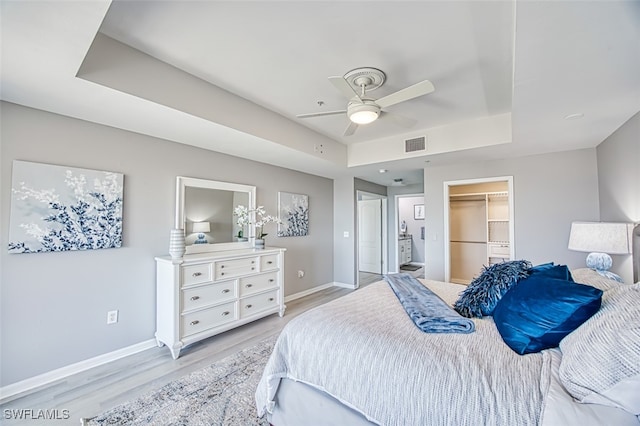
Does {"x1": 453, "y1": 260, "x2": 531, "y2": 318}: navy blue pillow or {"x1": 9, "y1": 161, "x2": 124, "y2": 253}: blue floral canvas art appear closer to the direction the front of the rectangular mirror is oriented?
the navy blue pillow

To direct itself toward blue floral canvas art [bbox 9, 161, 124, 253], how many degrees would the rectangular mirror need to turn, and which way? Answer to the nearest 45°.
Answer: approximately 90° to its right

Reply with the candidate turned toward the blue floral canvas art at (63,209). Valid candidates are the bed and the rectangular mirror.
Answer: the bed

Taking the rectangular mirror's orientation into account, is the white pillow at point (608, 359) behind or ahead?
ahead

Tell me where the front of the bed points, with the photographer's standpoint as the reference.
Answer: facing to the left of the viewer

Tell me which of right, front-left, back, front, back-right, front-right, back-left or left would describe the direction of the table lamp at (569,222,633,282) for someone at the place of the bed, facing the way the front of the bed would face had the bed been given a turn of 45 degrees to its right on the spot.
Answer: right

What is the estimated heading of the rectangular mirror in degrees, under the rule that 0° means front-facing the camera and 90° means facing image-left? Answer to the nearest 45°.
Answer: approximately 315°

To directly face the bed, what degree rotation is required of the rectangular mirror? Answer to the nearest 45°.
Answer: approximately 45° to its right

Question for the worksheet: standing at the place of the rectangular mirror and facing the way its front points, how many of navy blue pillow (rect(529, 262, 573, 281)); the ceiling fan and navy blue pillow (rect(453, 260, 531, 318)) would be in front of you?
3

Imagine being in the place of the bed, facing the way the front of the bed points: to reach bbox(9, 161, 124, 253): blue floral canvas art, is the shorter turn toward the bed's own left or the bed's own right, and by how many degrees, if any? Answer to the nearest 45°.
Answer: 0° — it already faces it

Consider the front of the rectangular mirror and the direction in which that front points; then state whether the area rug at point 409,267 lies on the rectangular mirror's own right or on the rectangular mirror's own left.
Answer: on the rectangular mirror's own left

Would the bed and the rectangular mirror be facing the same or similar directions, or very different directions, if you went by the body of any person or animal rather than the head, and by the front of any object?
very different directions

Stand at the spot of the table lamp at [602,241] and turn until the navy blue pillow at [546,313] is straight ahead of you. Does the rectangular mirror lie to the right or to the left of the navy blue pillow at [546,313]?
right

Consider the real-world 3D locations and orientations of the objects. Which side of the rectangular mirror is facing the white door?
left

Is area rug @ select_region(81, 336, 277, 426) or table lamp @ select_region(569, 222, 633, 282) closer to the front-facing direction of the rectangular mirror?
the table lamp

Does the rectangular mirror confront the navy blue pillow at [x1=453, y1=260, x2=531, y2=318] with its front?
yes

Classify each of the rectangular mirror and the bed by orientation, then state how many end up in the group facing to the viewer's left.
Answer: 1

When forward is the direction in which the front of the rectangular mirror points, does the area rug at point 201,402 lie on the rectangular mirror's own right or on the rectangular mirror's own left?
on the rectangular mirror's own right
